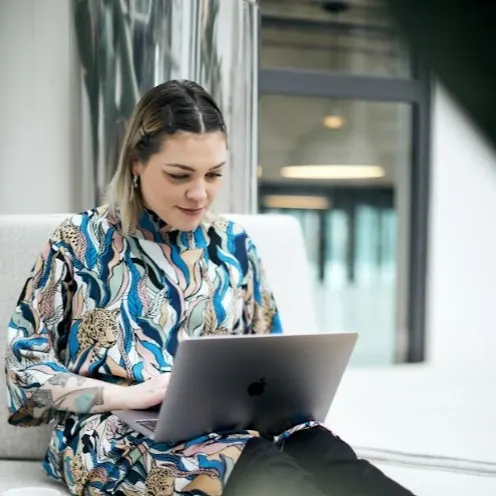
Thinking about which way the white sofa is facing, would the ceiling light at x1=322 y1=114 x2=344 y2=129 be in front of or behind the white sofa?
behind

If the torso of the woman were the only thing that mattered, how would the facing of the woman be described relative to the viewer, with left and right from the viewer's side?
facing the viewer and to the right of the viewer

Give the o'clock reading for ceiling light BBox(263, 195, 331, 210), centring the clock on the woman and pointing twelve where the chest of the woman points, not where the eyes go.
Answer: The ceiling light is roughly at 8 o'clock from the woman.

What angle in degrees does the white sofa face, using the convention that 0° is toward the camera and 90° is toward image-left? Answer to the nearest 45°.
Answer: approximately 0°

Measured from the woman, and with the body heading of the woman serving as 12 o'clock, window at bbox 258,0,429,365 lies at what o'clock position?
The window is roughly at 8 o'clock from the woman.

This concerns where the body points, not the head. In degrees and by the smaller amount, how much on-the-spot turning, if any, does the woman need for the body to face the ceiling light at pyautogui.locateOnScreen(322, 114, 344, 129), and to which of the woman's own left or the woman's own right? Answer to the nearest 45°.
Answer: approximately 135° to the woman's own left

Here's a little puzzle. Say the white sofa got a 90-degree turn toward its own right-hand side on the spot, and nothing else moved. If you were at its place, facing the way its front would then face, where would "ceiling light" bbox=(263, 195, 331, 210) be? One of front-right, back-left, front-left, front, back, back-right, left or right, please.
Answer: right

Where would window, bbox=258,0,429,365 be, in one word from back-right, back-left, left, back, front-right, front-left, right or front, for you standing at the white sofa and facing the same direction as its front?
back

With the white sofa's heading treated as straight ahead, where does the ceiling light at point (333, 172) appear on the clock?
The ceiling light is roughly at 6 o'clock from the white sofa.
